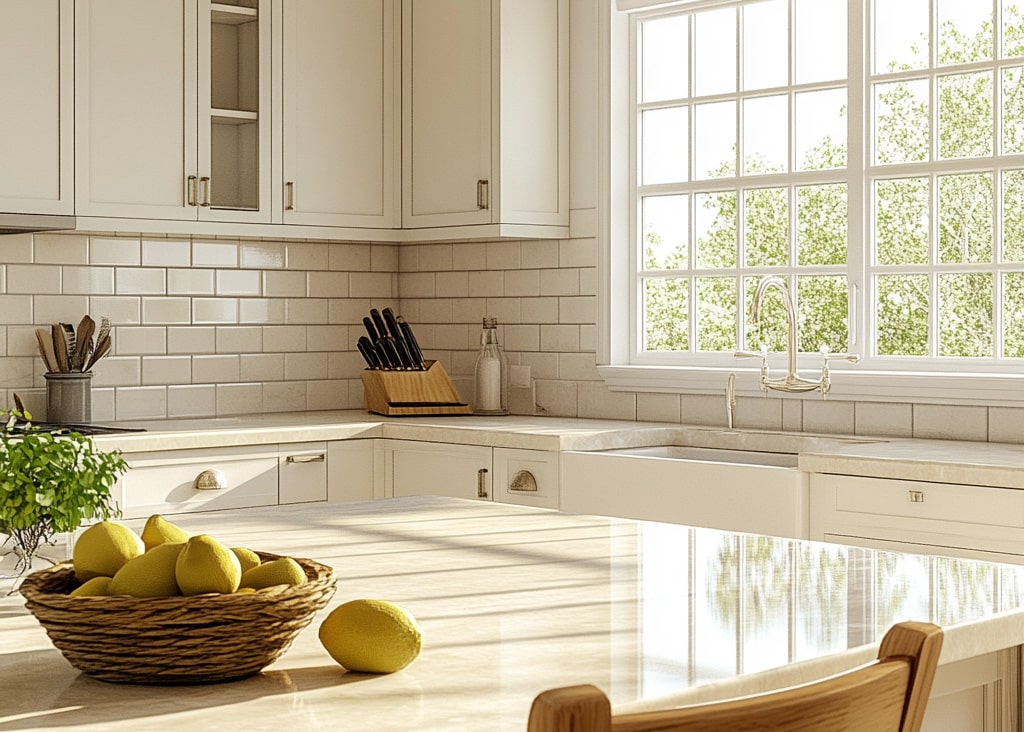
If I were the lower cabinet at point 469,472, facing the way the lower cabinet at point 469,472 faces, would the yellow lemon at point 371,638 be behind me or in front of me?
in front

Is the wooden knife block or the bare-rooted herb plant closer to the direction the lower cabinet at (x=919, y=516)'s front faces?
the bare-rooted herb plant

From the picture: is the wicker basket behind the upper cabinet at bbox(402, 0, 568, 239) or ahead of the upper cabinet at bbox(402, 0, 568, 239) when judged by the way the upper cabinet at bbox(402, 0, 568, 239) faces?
ahead

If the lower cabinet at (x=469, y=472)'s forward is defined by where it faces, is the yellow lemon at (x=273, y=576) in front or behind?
in front

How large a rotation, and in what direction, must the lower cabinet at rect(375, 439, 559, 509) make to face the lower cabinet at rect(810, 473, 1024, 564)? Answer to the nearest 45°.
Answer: approximately 90° to its left

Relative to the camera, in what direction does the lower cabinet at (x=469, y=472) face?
facing the viewer and to the left of the viewer

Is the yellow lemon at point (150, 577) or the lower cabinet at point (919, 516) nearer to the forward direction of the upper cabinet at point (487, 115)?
the yellow lemon

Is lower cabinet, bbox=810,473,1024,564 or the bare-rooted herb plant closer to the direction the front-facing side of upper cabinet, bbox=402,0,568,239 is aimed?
the bare-rooted herb plant
